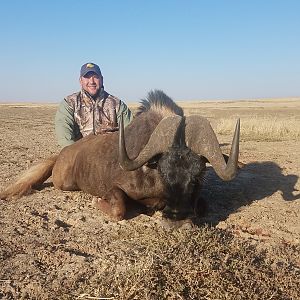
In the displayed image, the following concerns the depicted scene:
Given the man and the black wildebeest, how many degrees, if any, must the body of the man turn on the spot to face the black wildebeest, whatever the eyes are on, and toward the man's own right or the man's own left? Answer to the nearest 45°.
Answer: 0° — they already face it

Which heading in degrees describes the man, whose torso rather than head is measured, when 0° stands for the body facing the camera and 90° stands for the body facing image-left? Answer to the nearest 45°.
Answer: approximately 0°

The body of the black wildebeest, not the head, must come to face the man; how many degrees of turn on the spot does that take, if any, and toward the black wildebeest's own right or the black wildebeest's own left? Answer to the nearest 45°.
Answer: approximately 135° to the black wildebeest's own left

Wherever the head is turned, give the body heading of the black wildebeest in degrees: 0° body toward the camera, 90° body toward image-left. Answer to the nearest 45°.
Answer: approximately 315°
